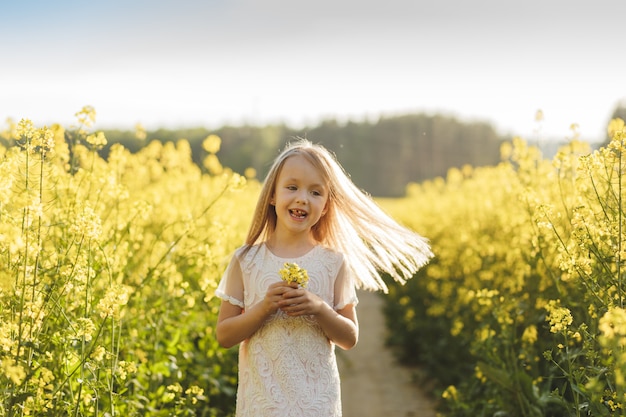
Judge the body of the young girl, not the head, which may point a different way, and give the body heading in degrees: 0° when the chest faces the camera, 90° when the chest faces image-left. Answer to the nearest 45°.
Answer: approximately 0°

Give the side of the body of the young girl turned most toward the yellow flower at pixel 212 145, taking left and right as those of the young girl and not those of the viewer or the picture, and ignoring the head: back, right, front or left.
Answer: back
